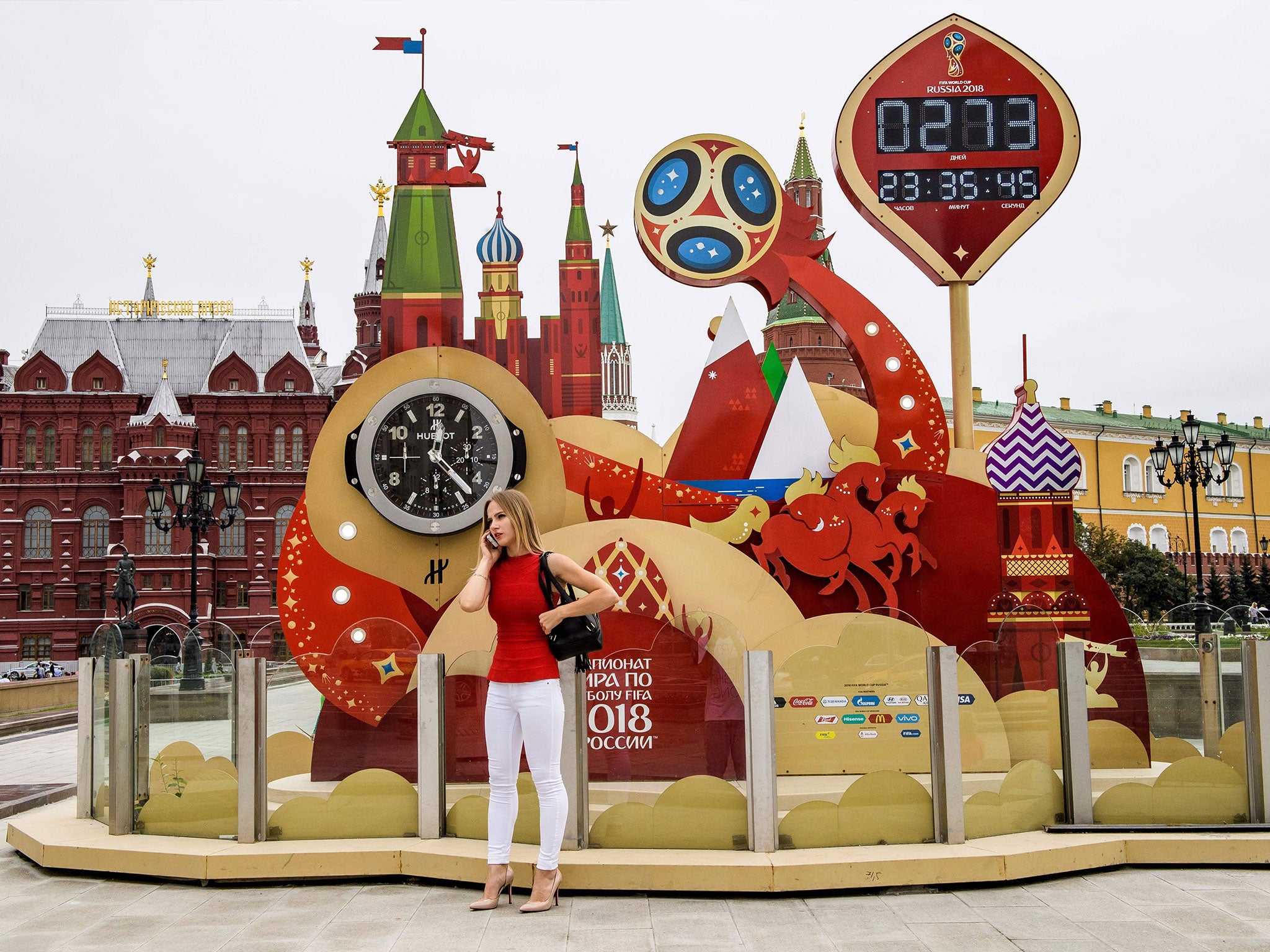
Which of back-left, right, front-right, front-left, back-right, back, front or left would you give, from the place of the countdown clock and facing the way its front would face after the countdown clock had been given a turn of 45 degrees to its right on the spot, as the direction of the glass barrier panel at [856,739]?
front-left

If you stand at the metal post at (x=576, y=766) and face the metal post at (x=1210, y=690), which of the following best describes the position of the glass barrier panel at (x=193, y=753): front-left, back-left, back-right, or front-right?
back-left

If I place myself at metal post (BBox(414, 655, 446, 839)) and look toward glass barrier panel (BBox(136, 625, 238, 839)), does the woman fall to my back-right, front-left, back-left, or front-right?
back-left

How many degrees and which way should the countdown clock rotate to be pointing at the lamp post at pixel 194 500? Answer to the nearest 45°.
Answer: approximately 135° to its right

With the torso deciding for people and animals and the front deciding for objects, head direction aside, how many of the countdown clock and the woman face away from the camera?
0

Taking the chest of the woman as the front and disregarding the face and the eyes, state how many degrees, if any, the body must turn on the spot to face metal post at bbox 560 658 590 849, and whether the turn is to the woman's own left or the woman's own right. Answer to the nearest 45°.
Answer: approximately 135° to the woman's own right

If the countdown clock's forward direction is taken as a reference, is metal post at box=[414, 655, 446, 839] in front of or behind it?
in front

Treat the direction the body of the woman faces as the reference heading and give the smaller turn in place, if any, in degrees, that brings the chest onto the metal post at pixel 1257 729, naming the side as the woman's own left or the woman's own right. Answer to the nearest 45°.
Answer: approximately 135° to the woman's own left

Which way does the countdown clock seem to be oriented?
toward the camera

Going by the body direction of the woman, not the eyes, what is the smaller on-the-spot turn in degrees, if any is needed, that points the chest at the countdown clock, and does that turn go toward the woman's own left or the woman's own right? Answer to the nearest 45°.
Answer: approximately 180°

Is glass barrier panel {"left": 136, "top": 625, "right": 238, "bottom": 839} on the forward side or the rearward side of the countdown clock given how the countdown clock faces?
on the forward side

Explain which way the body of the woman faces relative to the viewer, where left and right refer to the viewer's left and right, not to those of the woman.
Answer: facing the viewer and to the left of the viewer

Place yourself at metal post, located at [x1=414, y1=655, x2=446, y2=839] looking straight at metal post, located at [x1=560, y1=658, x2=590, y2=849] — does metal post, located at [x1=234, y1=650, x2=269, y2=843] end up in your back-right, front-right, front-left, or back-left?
back-right
